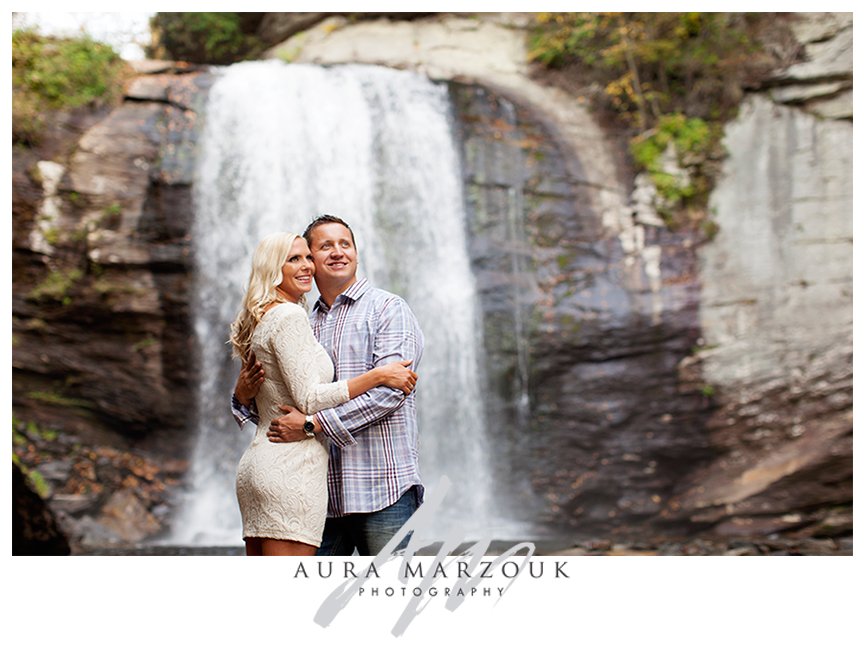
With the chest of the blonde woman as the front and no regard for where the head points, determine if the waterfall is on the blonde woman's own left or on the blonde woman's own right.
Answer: on the blonde woman's own left

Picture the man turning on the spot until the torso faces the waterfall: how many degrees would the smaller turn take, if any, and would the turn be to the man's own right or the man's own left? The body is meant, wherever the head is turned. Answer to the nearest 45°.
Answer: approximately 135° to the man's own right

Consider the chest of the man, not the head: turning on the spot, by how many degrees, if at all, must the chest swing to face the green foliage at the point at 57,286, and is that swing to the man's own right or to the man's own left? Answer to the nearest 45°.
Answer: approximately 90° to the man's own right

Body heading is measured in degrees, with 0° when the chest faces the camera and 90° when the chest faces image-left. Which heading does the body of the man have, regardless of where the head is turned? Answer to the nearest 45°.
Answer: approximately 45°

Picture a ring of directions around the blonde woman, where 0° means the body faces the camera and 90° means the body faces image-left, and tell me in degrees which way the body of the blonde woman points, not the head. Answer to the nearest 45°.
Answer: approximately 270°
